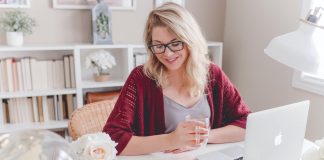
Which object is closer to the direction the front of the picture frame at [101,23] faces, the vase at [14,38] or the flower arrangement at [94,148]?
the flower arrangement

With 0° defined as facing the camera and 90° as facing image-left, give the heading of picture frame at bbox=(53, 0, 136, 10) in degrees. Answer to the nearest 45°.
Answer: approximately 0°

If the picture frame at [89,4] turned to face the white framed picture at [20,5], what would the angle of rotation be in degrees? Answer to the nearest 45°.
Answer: approximately 90° to its right

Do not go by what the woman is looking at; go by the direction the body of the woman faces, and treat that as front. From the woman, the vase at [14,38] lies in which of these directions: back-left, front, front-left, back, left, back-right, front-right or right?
back-right

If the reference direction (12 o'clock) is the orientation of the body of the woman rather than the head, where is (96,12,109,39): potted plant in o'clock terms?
The potted plant is roughly at 5 o'clock from the woman.

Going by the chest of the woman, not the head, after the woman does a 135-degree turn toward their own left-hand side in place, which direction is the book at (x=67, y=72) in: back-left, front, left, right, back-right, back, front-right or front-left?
left
